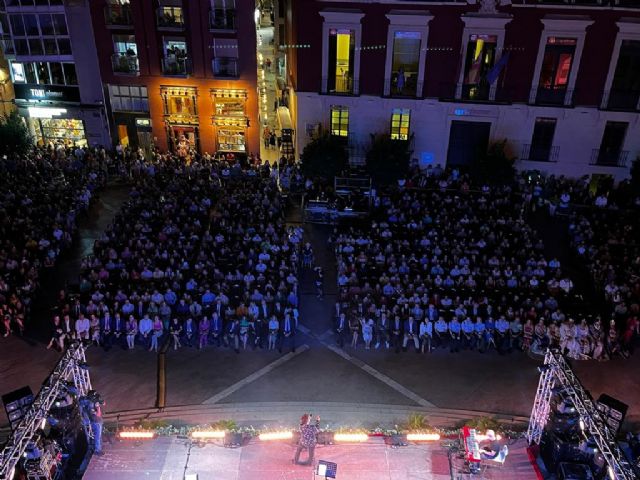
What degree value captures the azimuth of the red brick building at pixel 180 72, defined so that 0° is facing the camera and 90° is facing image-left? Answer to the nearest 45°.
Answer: approximately 0°

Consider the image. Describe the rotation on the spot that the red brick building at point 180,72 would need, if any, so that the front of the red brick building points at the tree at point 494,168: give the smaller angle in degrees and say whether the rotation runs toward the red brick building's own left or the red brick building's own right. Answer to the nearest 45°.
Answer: approximately 45° to the red brick building's own left

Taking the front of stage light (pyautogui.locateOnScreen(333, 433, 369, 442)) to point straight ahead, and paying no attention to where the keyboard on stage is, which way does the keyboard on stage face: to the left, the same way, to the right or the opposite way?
to the left

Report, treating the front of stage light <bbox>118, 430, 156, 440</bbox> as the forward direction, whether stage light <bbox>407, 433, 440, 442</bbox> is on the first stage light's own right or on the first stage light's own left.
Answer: on the first stage light's own left

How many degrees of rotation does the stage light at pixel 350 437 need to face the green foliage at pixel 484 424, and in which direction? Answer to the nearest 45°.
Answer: approximately 90° to its left

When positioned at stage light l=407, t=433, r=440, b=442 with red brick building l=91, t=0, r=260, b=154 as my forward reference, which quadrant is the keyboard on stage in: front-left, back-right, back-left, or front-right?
back-right

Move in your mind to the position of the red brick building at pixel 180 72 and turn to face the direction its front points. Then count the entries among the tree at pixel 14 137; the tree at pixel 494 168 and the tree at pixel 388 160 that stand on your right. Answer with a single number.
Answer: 1

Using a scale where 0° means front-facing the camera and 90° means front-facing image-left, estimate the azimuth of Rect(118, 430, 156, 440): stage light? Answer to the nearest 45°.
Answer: approximately 0°

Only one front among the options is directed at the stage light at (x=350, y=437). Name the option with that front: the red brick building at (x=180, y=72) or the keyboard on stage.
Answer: the red brick building

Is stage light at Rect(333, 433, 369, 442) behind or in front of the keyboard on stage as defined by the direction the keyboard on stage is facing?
behind

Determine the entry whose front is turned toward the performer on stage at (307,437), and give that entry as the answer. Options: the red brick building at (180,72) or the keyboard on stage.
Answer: the red brick building

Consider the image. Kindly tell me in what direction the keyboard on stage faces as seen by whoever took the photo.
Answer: facing to the right of the viewer

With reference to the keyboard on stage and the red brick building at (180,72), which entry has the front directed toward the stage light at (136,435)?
the red brick building
